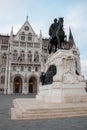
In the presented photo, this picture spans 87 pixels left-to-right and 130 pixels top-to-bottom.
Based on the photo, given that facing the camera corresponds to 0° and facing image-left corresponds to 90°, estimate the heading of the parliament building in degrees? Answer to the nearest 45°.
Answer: approximately 0°

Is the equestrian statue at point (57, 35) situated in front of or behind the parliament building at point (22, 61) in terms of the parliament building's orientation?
in front
